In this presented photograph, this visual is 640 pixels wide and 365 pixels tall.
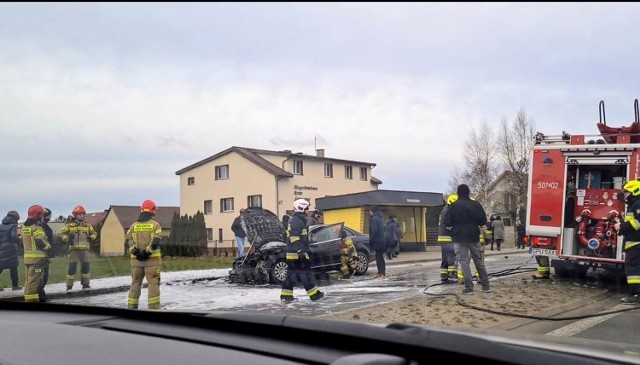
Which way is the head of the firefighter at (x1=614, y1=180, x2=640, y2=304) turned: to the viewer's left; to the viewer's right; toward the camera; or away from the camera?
to the viewer's left

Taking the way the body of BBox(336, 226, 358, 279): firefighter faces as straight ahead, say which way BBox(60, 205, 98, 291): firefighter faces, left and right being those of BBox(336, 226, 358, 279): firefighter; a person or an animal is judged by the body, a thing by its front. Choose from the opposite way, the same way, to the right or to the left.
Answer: to the left

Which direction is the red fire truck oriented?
away from the camera

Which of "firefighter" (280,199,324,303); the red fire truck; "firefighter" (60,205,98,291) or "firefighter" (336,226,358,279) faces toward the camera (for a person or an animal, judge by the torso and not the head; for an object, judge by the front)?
"firefighter" (60,205,98,291)

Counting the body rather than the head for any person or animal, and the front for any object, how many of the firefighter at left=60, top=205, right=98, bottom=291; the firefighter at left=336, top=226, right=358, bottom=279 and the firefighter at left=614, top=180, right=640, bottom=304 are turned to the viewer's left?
2

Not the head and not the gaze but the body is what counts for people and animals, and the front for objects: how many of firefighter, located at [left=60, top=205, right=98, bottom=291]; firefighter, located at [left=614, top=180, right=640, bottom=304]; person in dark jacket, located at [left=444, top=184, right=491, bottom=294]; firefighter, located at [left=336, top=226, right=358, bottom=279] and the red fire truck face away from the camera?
2

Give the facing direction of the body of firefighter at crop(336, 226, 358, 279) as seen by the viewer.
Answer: to the viewer's left

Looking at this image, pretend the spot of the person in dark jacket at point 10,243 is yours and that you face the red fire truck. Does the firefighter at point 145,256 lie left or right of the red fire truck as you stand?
right

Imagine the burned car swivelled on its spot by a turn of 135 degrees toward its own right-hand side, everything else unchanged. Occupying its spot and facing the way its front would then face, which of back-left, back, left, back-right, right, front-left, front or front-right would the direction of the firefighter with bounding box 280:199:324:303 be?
back
